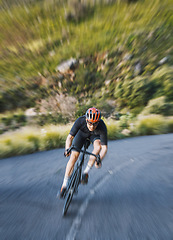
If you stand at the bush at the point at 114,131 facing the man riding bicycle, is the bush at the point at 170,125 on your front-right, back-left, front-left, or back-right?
back-left

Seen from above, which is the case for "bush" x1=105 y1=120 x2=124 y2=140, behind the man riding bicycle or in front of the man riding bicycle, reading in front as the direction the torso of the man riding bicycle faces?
behind

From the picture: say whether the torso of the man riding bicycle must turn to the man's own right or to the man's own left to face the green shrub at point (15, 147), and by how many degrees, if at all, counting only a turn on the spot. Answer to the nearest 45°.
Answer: approximately 135° to the man's own right

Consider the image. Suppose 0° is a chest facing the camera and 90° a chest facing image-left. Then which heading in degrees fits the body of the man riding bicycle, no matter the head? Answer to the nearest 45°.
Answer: approximately 0°
